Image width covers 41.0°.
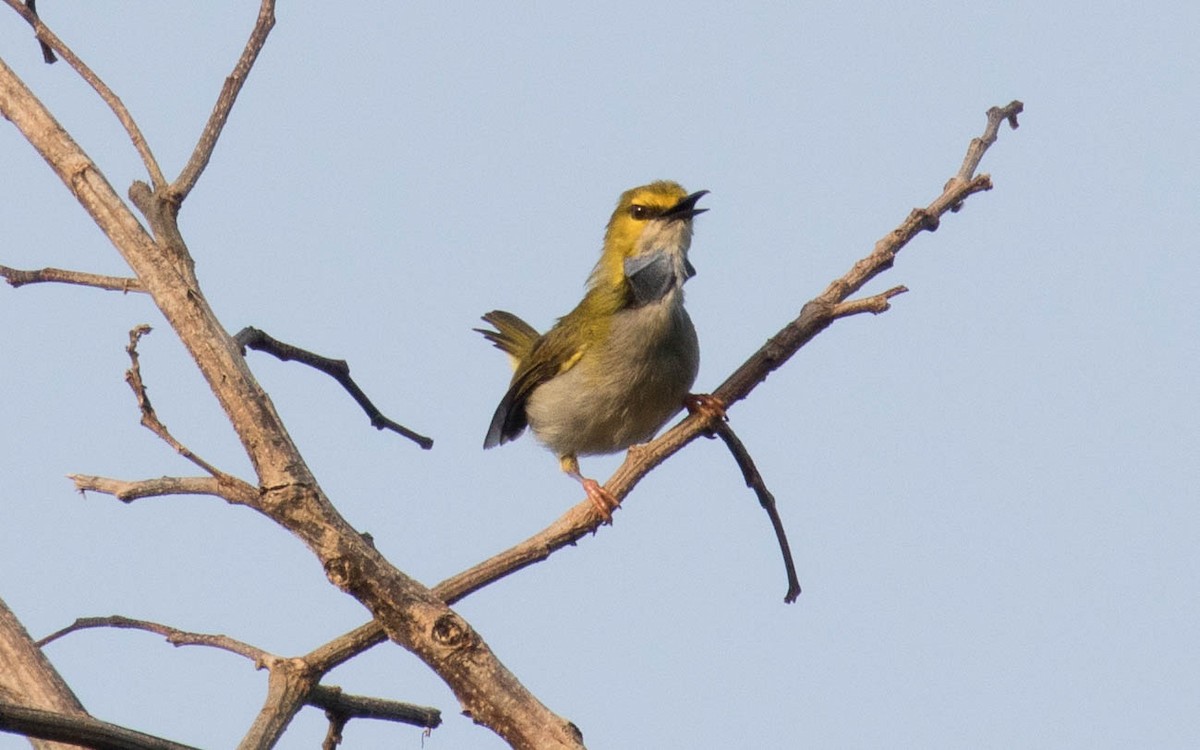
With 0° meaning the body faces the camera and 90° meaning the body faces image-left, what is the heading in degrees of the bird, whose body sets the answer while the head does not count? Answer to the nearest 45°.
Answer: approximately 315°

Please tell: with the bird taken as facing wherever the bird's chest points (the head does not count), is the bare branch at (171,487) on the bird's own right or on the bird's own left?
on the bird's own right
